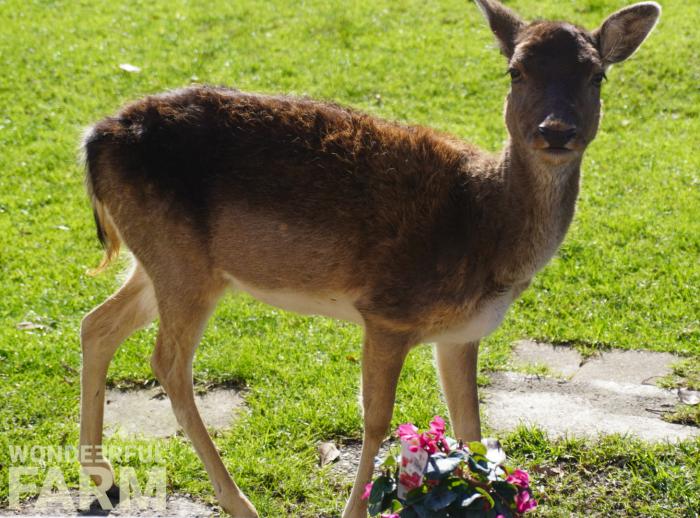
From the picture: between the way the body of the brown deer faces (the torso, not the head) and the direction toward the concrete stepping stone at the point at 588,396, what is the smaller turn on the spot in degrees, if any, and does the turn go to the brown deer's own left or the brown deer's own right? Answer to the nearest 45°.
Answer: approximately 45° to the brown deer's own left

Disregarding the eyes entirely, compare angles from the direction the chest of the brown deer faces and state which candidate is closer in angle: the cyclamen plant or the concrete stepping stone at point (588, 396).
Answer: the concrete stepping stone

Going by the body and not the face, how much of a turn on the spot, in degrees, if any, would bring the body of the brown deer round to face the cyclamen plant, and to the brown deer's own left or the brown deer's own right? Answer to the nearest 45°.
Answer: approximately 90° to the brown deer's own right

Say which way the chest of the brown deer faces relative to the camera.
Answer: to the viewer's right
